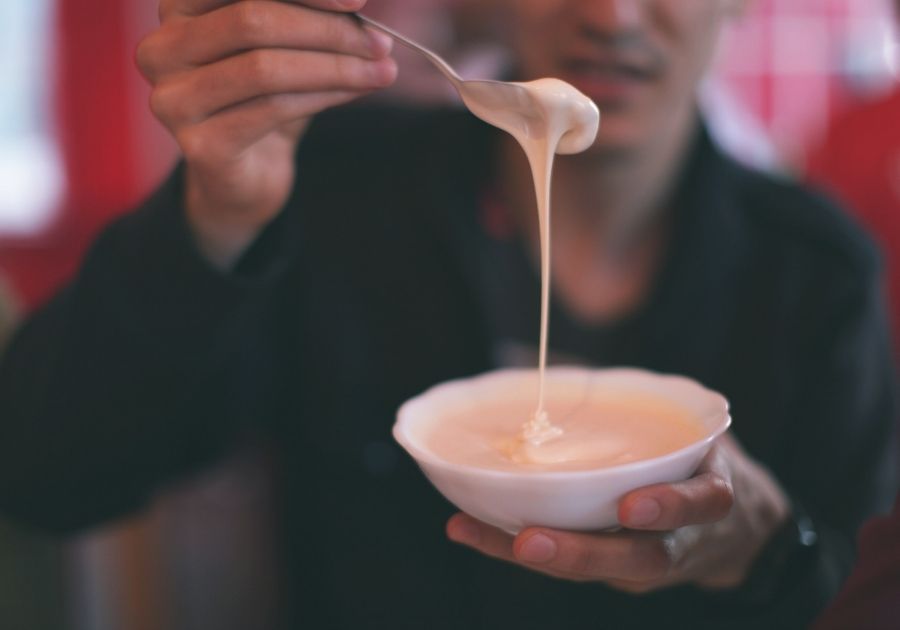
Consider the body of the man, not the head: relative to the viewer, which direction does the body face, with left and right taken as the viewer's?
facing the viewer

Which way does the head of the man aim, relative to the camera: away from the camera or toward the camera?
toward the camera
